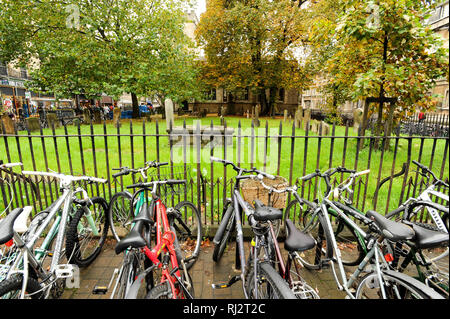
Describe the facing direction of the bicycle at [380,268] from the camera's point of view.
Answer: facing away from the viewer and to the left of the viewer

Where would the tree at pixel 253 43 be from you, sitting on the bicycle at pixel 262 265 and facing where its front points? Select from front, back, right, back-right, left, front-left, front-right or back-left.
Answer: front-right

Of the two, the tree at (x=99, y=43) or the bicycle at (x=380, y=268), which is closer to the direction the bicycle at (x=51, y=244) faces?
the tree

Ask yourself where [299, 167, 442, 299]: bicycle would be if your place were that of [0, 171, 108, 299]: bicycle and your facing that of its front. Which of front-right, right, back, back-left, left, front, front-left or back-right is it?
right

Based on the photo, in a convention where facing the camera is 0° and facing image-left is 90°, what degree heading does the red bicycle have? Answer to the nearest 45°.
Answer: approximately 180°

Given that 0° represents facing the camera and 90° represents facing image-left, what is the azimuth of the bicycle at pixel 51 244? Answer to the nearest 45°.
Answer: approximately 225°

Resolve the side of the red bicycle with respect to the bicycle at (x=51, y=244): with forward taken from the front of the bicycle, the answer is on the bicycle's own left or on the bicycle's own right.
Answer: on the bicycle's own right

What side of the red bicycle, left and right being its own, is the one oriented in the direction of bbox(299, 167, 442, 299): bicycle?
right

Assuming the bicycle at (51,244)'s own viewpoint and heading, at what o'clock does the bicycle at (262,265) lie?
the bicycle at (262,265) is roughly at 3 o'clock from the bicycle at (51,244).

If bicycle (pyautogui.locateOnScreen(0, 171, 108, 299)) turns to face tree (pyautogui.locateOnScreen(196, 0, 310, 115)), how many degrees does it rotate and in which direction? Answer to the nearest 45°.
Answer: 0° — it already faces it

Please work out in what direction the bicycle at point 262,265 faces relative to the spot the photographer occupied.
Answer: facing away from the viewer and to the left of the viewer

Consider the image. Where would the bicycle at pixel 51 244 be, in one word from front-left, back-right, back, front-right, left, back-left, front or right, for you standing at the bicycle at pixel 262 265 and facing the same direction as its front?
front-left
